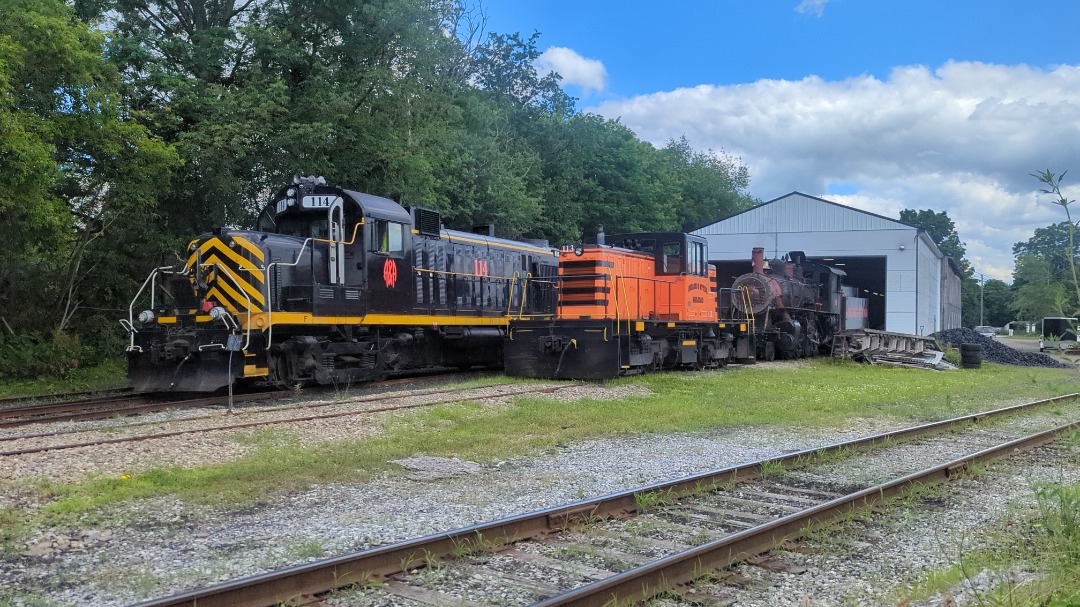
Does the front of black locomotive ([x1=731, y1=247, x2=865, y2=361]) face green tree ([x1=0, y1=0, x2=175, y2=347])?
yes

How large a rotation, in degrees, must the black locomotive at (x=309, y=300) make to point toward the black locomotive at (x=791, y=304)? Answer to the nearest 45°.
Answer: approximately 180°

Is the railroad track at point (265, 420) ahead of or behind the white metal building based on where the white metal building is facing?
ahead

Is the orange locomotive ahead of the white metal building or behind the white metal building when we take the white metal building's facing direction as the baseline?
ahead

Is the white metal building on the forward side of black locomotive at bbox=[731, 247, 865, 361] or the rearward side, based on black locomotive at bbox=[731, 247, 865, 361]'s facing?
on the rearward side

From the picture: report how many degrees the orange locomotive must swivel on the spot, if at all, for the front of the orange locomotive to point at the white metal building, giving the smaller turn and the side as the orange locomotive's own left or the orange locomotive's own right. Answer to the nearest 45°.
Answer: approximately 180°

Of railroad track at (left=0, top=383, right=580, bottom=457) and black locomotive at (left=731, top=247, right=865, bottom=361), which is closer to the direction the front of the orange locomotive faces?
the railroad track

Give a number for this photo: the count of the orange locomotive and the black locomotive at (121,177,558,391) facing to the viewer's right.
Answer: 0

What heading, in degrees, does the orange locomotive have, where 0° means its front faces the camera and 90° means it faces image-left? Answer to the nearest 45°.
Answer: approximately 45°

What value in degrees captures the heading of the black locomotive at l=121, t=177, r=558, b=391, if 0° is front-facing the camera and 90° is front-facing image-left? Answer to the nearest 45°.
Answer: approximately 45°

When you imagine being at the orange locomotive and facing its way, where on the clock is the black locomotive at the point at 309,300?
The black locomotive is roughly at 12 o'clock from the orange locomotive.
